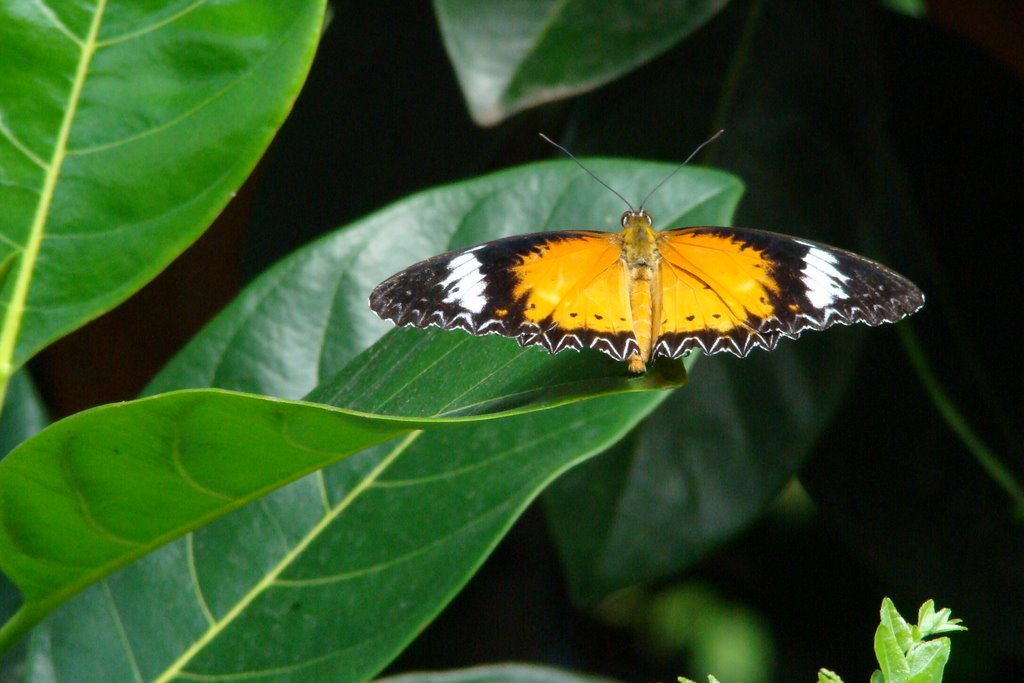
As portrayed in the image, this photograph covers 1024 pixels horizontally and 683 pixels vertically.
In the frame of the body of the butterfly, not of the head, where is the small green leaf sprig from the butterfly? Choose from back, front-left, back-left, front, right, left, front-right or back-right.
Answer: back

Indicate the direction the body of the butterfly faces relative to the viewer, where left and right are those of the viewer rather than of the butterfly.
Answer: facing away from the viewer
